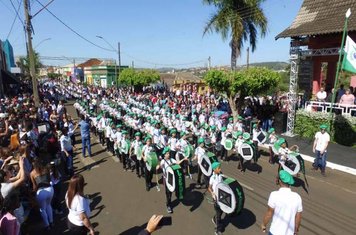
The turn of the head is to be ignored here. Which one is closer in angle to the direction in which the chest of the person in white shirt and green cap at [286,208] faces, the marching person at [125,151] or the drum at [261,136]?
the drum

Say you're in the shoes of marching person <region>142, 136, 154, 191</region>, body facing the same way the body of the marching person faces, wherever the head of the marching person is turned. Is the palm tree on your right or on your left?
on your left

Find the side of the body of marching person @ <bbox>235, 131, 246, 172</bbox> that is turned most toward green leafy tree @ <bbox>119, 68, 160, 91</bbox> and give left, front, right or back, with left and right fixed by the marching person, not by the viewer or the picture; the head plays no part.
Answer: back

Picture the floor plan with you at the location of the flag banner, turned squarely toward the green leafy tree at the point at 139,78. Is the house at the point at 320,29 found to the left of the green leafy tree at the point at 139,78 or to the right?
right

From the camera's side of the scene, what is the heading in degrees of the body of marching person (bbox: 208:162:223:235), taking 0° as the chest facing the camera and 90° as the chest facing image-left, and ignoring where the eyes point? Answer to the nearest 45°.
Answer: approximately 315°

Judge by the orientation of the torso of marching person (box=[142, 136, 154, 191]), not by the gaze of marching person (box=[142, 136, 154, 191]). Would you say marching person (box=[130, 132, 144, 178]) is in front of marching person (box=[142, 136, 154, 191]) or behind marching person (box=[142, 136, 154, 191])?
behind

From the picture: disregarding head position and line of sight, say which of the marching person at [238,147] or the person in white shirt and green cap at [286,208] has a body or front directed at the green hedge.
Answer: the person in white shirt and green cap at [286,208]

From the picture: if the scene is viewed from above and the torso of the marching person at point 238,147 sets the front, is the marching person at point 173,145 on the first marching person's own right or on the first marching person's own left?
on the first marching person's own right

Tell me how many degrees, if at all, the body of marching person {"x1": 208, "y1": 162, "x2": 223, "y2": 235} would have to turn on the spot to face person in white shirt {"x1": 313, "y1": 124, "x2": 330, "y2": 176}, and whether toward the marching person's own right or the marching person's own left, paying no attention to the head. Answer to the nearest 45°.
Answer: approximately 90° to the marching person's own left

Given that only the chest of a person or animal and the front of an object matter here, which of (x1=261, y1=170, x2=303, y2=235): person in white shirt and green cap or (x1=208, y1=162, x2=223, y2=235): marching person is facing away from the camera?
(x1=261, y1=170, x2=303, y2=235): person in white shirt and green cap

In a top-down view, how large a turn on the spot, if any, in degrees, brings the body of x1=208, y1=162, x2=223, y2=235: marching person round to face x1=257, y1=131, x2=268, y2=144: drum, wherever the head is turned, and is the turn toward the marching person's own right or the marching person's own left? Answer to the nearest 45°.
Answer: approximately 135° to the marching person's own left

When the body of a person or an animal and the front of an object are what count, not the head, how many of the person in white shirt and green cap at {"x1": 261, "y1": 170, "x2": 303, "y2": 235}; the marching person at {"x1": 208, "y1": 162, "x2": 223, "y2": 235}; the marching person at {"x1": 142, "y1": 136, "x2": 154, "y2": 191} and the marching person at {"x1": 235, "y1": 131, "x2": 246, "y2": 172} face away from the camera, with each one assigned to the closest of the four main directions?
1

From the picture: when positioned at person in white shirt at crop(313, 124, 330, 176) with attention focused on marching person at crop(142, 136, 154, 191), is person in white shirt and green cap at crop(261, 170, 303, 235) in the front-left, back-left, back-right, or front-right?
front-left

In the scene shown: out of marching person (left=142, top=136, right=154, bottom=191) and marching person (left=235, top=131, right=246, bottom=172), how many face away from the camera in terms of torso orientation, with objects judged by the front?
0

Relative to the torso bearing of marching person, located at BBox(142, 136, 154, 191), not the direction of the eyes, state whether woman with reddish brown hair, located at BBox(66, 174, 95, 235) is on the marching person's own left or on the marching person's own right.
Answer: on the marching person's own right

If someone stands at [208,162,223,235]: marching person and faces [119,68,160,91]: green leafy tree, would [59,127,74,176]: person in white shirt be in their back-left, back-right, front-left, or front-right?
front-left

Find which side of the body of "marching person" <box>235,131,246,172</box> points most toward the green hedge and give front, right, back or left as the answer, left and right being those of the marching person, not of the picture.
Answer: left
